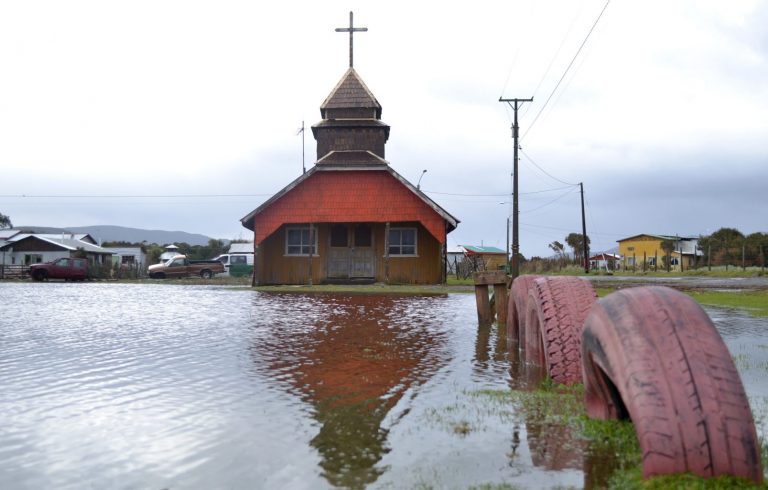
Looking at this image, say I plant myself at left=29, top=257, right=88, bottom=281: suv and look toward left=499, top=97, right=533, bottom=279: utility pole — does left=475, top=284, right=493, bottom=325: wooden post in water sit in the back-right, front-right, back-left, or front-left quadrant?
front-right

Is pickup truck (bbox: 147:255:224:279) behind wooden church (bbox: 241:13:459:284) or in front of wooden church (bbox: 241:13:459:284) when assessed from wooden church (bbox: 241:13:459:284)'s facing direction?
behind

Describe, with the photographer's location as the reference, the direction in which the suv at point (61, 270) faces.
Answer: facing to the left of the viewer

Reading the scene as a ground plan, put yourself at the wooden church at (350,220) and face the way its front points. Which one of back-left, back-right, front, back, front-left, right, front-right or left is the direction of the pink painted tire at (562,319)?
front

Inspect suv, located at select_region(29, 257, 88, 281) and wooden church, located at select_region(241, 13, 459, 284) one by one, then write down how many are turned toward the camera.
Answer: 1

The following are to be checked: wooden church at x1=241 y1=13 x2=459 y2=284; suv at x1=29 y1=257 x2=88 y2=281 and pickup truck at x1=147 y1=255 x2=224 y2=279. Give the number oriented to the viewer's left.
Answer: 2

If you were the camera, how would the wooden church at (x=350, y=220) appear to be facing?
facing the viewer

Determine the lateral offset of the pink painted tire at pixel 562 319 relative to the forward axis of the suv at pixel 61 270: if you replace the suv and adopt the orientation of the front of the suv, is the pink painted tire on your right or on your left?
on your left

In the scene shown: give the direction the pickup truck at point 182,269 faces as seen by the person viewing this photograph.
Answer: facing to the left of the viewer

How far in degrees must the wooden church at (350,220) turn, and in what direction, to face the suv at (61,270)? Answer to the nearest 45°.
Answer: approximately 135° to its right

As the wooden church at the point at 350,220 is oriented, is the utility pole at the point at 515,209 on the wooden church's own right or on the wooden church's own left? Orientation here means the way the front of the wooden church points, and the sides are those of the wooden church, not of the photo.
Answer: on the wooden church's own left

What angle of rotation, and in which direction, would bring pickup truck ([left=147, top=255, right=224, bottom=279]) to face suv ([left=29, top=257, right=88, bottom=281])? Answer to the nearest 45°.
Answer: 0° — it already faces it

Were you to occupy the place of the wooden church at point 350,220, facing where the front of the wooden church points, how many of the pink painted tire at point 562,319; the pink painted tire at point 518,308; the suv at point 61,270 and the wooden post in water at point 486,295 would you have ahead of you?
3
